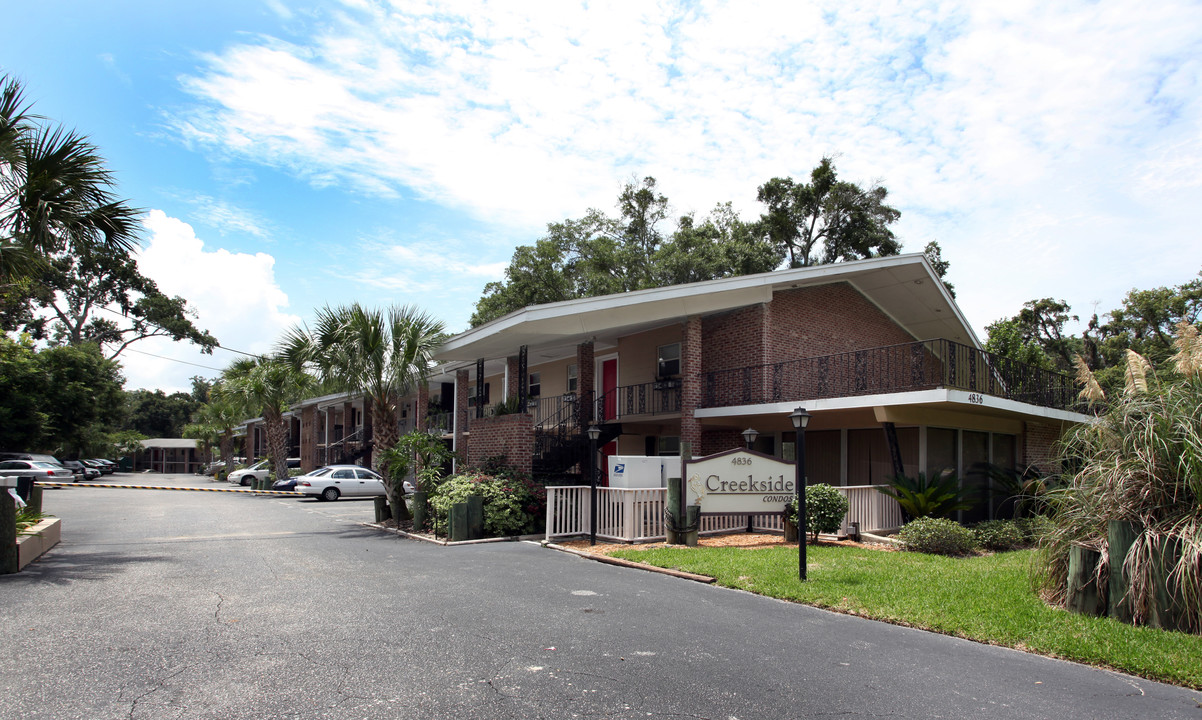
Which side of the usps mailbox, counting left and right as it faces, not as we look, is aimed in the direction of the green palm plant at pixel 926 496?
left

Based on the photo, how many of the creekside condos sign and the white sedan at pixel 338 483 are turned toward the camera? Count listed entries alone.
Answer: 1

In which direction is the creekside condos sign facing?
toward the camera

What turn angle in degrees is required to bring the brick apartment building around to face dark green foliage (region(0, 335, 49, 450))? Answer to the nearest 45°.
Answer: approximately 90° to its right

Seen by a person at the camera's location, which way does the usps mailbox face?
facing the viewer

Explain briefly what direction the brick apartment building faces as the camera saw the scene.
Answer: facing the viewer and to the left of the viewer

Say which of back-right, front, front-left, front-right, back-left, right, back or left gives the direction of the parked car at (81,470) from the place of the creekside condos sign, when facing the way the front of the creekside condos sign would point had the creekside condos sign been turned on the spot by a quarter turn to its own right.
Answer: front-right
